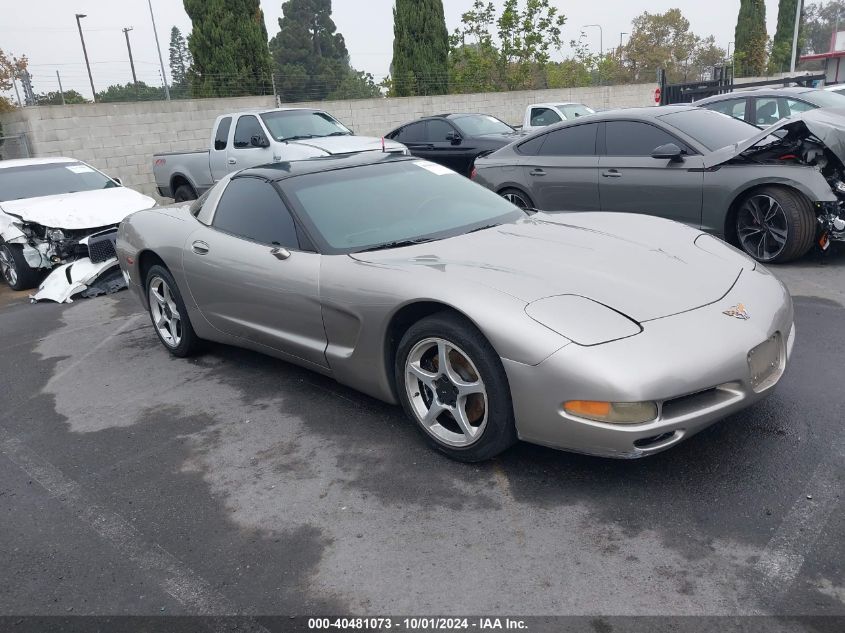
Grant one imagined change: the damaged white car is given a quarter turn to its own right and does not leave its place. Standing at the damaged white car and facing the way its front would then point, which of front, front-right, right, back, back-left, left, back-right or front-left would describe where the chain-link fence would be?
back-right

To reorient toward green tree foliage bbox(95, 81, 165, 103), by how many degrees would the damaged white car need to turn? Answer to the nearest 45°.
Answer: approximately 135° to its left

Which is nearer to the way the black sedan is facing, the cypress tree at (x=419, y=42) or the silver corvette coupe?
the silver corvette coupe

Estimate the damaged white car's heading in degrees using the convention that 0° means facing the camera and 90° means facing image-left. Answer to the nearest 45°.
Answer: approximately 315°

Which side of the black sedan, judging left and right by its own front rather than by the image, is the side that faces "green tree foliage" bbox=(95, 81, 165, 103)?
back

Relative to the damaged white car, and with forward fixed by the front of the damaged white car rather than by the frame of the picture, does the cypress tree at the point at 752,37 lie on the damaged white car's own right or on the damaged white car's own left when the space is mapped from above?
on the damaged white car's own left

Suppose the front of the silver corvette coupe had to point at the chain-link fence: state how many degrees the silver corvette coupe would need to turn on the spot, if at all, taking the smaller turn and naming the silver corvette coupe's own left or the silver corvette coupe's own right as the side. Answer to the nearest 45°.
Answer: approximately 180°

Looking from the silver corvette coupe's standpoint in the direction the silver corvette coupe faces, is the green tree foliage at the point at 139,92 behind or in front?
behind

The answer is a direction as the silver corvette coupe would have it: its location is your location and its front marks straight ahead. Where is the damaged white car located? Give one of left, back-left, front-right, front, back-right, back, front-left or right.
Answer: back
